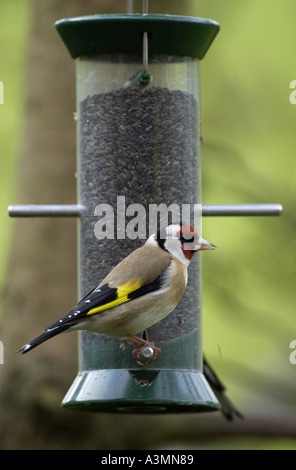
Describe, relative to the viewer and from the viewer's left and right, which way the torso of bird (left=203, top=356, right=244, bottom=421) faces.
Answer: facing to the left of the viewer

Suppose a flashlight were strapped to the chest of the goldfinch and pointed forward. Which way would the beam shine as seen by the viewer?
to the viewer's right

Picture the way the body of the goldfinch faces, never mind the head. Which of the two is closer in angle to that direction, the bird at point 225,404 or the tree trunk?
the bird

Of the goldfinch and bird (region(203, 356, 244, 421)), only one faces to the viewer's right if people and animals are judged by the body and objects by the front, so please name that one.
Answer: the goldfinch

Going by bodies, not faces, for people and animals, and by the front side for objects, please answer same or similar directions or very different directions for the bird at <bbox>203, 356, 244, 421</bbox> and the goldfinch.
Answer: very different directions

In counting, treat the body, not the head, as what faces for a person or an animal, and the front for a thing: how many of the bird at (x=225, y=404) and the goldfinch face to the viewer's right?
1

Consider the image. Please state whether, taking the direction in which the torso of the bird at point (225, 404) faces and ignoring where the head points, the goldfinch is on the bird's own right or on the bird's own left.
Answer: on the bird's own left
